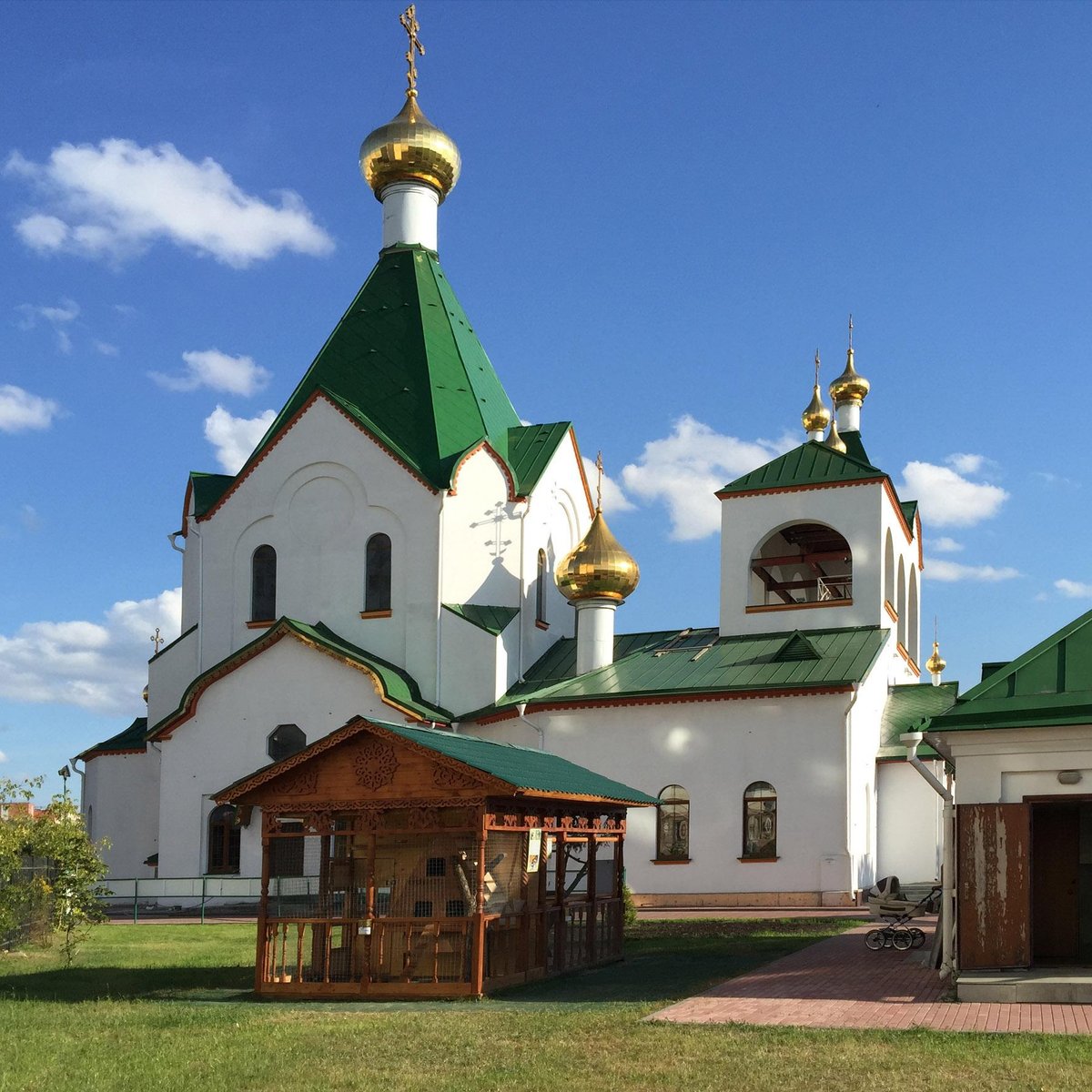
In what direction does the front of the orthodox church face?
to the viewer's right

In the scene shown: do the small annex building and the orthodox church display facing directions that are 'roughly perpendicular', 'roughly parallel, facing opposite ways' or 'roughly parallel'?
roughly perpendicular

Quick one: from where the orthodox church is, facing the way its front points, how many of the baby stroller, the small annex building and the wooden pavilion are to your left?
0

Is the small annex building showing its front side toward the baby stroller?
no

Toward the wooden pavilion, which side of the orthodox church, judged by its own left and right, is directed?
right

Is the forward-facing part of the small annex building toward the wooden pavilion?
no

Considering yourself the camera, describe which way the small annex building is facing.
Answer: facing the viewer

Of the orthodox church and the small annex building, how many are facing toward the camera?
1

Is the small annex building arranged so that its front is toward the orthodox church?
no

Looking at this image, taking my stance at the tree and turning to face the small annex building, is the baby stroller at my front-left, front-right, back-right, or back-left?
front-left

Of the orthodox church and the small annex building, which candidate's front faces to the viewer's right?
the orthodox church
